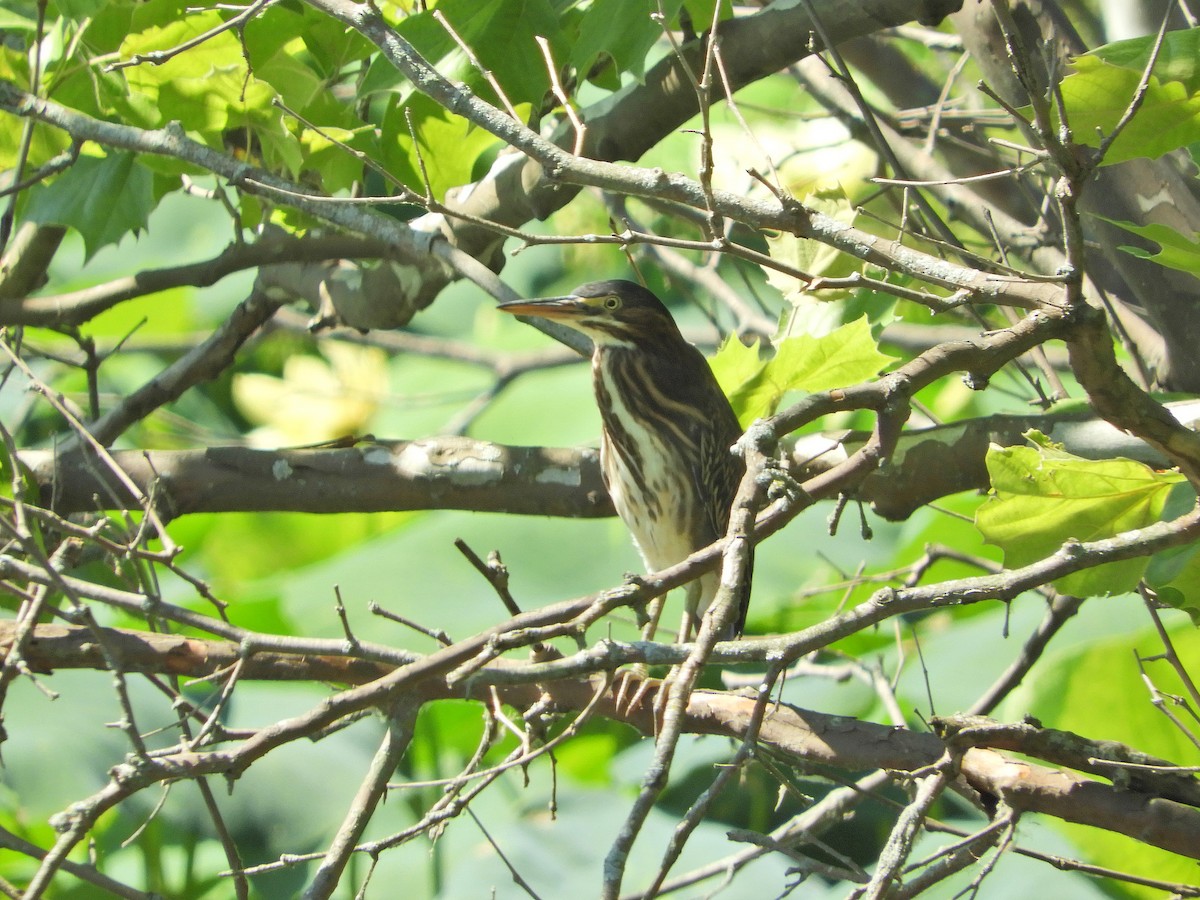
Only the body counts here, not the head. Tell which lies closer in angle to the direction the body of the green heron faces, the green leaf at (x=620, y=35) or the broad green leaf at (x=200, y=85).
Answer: the broad green leaf

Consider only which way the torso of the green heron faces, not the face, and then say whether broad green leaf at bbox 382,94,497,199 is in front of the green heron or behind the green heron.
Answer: in front

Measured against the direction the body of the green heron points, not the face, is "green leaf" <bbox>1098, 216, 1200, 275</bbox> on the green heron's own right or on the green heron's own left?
on the green heron's own left

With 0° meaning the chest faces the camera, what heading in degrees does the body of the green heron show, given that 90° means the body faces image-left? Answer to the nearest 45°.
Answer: approximately 45°
